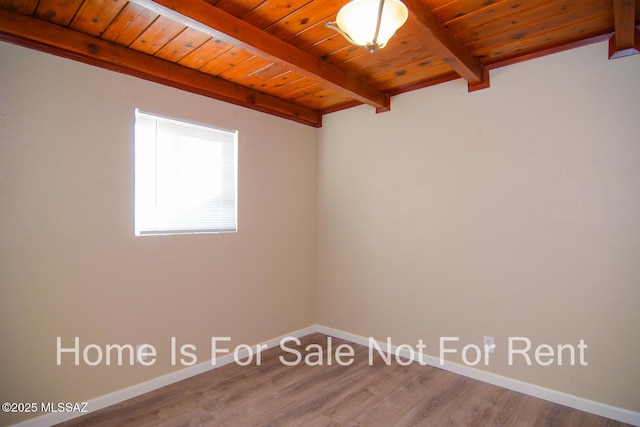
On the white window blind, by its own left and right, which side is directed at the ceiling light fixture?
front

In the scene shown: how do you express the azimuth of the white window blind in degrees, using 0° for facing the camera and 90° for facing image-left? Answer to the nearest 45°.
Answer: approximately 315°
